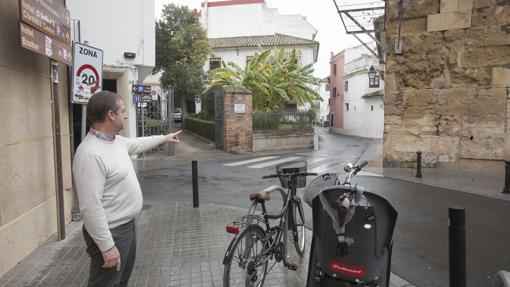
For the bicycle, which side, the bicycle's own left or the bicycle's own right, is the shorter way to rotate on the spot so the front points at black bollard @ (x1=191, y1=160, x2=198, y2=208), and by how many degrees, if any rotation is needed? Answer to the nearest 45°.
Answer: approximately 45° to the bicycle's own left

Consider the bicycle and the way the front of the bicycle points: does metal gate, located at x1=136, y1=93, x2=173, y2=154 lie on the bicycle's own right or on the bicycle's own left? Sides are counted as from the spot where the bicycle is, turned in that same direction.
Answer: on the bicycle's own left

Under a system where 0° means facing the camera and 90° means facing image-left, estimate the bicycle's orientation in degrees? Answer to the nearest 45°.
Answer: approximately 225°

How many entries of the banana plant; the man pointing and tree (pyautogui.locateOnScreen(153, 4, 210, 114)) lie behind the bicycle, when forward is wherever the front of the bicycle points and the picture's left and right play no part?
1

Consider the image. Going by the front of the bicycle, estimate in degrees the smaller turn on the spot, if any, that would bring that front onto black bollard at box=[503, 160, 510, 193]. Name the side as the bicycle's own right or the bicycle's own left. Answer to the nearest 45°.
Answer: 0° — it already faces it

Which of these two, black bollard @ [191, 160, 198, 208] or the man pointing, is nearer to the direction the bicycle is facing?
the black bollard

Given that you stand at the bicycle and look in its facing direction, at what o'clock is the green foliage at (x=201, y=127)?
The green foliage is roughly at 10 o'clock from the bicycle.

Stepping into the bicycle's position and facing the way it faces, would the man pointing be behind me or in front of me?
behind

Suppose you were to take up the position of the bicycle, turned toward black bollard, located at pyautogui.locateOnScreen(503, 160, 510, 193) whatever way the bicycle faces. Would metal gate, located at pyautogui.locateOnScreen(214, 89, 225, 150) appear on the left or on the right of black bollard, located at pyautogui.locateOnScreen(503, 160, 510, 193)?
left

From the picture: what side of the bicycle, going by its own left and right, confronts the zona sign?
left

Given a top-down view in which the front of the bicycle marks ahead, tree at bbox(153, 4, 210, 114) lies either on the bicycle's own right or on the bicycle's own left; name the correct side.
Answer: on the bicycle's own left
